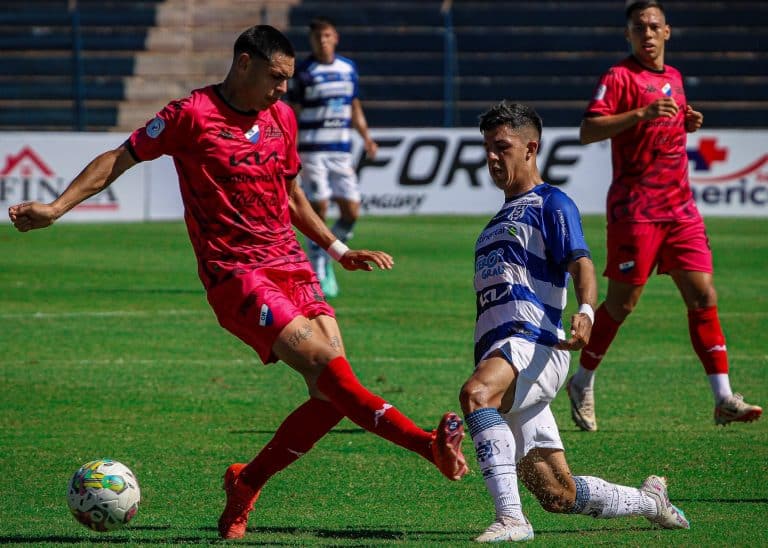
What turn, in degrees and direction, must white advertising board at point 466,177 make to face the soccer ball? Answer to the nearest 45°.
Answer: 0° — it already faces it

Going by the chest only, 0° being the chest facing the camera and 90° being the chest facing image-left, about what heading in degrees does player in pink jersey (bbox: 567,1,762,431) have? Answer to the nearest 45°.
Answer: approximately 315°

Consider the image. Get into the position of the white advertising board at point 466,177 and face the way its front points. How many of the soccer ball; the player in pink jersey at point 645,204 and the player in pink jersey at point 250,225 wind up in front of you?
3

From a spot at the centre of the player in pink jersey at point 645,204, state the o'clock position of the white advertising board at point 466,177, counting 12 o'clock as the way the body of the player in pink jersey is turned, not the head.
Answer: The white advertising board is roughly at 7 o'clock from the player in pink jersey.

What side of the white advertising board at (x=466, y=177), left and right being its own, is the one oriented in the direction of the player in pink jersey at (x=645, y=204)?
front
